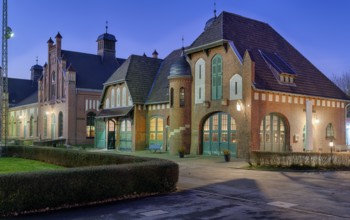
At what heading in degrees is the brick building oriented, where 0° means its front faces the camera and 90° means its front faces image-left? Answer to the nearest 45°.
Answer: approximately 45°

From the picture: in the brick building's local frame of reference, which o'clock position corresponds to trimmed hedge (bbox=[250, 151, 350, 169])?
The trimmed hedge is roughly at 10 o'clock from the brick building.
